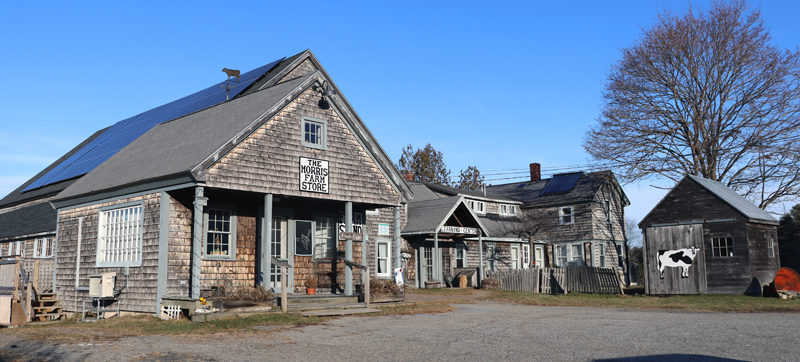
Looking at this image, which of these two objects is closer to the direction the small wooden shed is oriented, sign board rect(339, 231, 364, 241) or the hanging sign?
the sign board

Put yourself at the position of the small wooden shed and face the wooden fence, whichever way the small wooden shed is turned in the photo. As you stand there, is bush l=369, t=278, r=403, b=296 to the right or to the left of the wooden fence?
left

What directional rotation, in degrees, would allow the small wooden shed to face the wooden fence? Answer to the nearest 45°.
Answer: approximately 90° to its right

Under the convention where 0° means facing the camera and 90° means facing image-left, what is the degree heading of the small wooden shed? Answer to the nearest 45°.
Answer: approximately 0°

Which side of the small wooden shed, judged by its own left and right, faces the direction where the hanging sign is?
right

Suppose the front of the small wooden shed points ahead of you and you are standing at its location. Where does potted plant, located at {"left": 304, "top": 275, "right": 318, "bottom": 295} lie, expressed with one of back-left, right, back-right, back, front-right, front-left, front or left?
front-right

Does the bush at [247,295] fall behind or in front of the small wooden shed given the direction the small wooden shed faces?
in front

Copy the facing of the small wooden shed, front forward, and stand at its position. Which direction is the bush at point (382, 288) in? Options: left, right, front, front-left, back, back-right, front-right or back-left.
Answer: front-right

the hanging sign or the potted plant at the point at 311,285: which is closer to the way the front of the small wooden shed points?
the potted plant

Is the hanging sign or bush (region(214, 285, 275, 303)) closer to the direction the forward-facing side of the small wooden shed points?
the bush
